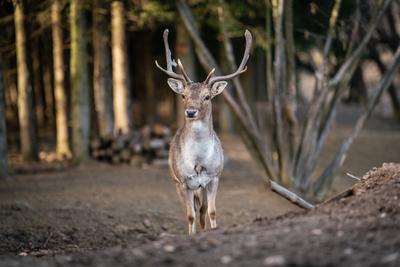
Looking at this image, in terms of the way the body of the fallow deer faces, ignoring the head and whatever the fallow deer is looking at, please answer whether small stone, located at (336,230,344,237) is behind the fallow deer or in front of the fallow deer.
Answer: in front

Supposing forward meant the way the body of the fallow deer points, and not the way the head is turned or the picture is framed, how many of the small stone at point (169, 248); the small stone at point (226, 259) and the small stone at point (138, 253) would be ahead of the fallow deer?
3

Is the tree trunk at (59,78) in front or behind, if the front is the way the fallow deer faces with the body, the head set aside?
behind

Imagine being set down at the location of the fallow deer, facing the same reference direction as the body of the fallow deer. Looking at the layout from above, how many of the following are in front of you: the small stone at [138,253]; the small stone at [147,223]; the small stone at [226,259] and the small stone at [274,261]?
3

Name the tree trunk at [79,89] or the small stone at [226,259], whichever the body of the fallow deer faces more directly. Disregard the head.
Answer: the small stone

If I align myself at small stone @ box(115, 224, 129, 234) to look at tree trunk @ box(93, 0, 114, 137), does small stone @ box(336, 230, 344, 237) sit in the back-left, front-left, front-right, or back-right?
back-right

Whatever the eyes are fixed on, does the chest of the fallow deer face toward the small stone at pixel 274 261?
yes

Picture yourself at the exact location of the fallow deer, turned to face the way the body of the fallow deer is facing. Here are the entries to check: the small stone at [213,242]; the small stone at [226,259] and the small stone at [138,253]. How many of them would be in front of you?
3

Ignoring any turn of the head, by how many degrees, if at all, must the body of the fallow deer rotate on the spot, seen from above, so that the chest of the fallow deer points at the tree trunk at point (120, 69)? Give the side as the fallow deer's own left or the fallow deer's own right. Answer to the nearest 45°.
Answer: approximately 180°

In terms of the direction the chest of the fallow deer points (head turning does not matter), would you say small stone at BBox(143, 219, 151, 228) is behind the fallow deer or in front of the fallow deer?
behind

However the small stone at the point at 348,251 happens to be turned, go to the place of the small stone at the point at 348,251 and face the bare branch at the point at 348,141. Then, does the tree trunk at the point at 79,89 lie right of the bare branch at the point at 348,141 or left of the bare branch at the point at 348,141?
left

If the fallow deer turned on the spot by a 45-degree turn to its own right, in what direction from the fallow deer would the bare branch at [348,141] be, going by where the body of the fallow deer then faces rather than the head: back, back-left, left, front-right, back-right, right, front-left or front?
back

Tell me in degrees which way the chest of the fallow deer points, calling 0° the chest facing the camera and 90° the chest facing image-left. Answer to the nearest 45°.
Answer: approximately 0°
